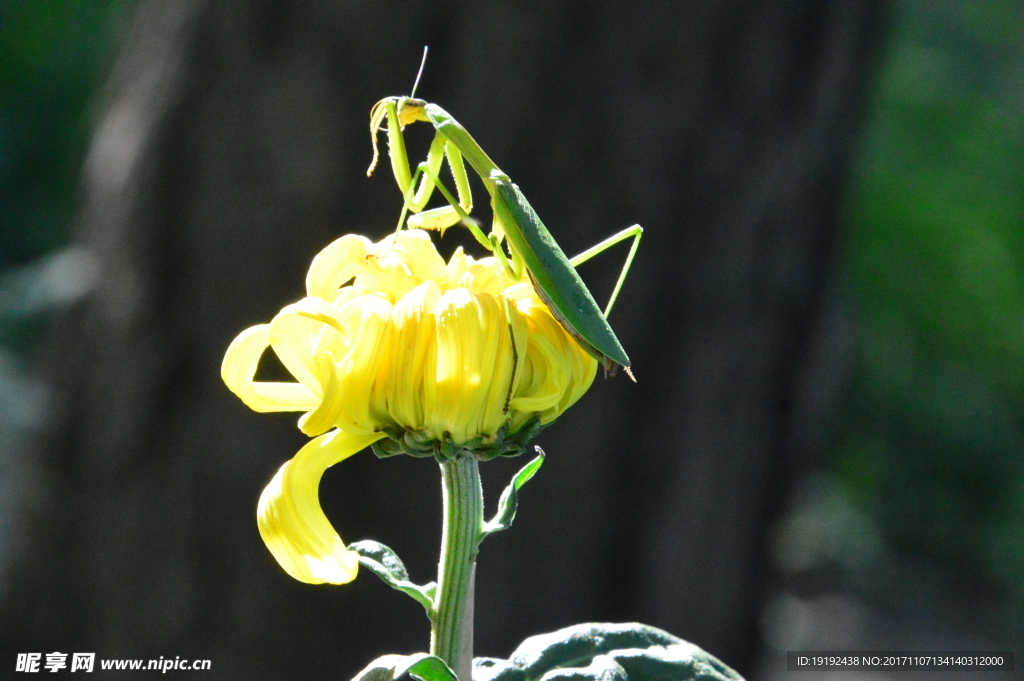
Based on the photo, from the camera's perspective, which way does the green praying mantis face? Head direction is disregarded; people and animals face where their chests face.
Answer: to the viewer's left
